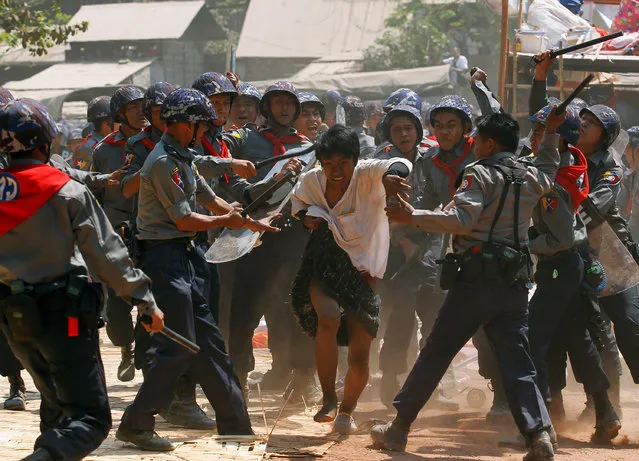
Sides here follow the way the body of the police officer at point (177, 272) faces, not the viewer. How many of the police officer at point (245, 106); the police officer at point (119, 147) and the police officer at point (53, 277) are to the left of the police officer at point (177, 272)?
2

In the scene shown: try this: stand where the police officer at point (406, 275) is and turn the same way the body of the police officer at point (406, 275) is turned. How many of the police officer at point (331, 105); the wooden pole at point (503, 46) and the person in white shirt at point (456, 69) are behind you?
3

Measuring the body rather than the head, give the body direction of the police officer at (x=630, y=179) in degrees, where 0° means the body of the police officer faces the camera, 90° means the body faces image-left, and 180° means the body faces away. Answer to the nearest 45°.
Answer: approximately 90°

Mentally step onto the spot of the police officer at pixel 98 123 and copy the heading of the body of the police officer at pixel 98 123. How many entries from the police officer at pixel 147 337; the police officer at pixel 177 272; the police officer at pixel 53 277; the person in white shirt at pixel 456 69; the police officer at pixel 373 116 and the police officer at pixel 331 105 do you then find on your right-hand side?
3

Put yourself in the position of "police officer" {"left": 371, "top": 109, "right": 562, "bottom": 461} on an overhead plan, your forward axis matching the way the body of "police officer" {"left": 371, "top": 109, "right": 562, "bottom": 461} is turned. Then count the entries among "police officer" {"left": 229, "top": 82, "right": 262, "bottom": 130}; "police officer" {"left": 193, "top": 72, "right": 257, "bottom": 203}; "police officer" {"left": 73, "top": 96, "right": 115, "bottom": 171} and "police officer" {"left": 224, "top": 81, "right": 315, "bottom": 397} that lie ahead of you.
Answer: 4

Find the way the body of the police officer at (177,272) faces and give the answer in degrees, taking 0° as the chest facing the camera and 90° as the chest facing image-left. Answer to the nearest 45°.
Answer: approximately 270°

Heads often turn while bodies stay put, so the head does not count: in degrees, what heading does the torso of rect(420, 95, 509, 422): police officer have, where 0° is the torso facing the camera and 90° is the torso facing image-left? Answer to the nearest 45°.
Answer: approximately 45°

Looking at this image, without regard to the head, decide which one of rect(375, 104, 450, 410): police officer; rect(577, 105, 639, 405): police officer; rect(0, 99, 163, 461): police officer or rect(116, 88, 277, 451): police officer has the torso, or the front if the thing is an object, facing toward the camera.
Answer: rect(375, 104, 450, 410): police officer

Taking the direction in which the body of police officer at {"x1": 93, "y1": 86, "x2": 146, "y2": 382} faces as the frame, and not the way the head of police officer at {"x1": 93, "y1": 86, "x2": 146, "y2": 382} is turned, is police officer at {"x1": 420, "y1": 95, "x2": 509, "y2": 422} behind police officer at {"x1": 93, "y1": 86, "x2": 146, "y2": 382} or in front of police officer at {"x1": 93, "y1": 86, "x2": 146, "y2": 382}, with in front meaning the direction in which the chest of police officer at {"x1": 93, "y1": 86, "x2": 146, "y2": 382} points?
in front

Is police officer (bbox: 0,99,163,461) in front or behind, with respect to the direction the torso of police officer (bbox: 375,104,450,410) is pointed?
in front

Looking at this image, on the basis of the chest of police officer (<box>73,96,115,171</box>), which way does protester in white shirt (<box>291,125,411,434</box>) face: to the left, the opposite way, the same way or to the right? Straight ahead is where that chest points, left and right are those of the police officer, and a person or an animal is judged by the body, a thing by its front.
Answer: to the right

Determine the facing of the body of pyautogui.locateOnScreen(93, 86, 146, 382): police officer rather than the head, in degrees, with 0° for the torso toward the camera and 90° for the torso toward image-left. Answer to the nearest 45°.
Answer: approximately 315°

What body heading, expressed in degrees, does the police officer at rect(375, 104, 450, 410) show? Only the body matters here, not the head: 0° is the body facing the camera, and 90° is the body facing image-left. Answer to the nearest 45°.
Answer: approximately 0°
